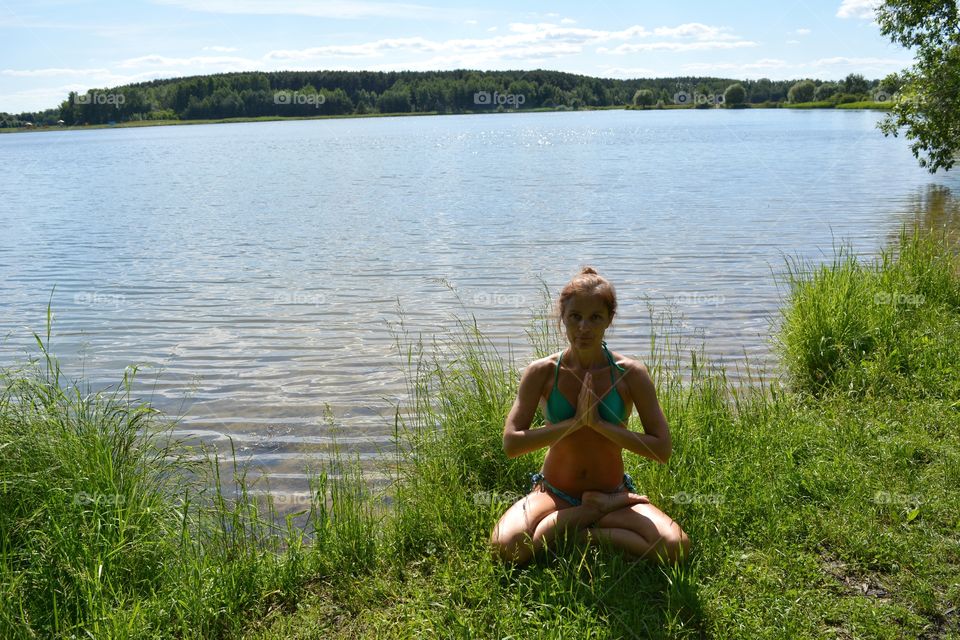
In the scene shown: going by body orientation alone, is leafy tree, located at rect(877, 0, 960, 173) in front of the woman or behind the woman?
behind

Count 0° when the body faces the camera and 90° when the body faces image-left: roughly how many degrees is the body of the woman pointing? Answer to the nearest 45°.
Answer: approximately 0°
